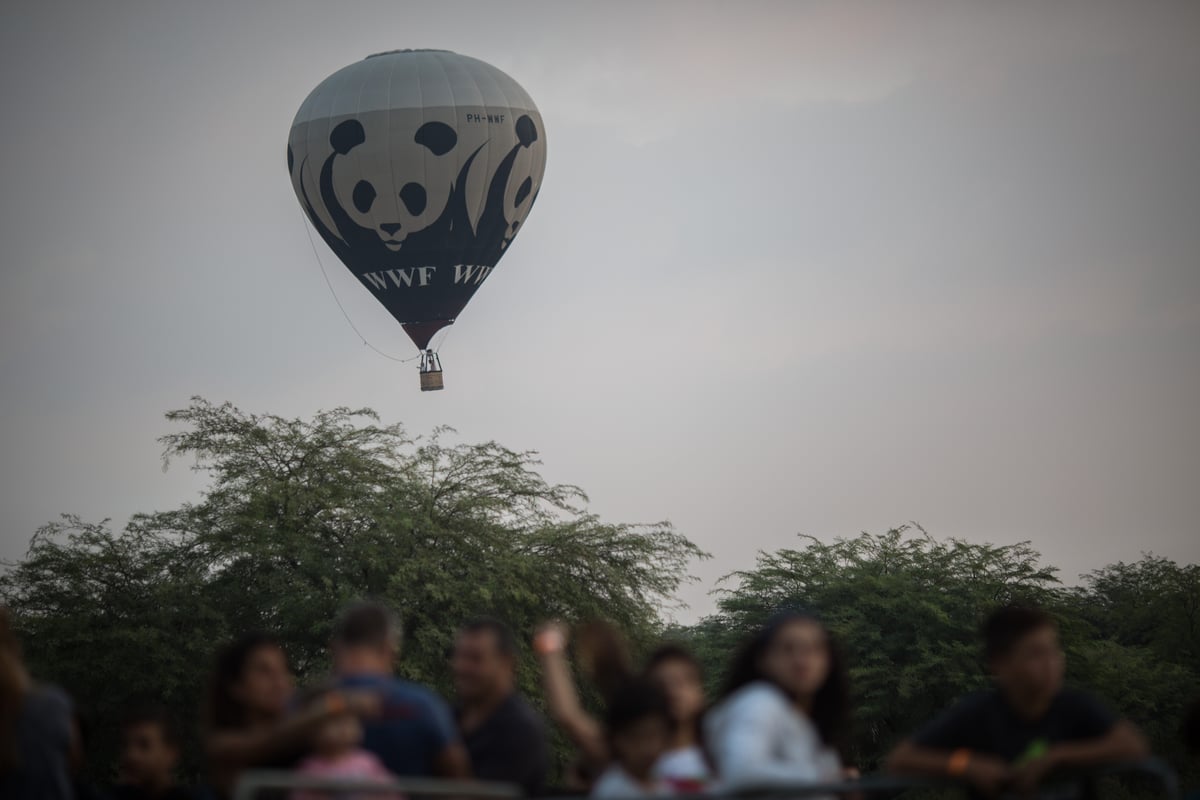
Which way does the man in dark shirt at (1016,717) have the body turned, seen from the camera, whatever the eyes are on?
toward the camera

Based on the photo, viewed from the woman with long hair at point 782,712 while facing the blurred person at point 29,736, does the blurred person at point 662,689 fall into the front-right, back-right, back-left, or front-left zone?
front-right

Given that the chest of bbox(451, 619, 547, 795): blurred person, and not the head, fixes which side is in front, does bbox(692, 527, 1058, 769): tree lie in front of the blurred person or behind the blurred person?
behind

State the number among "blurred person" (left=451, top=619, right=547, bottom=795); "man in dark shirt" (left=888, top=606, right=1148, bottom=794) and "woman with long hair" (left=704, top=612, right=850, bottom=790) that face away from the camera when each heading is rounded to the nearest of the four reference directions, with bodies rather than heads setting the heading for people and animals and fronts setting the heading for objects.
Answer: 0

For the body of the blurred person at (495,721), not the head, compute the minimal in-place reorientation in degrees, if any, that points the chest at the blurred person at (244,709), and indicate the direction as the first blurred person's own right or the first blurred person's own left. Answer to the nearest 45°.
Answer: approximately 45° to the first blurred person's own right

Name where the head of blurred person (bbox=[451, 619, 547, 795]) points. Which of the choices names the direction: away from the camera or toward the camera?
toward the camera

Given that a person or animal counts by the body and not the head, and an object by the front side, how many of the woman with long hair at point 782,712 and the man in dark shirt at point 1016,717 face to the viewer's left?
0

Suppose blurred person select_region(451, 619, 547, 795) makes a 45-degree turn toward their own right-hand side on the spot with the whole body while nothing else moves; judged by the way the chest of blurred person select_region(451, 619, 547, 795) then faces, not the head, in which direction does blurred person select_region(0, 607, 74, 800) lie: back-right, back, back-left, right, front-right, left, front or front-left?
front

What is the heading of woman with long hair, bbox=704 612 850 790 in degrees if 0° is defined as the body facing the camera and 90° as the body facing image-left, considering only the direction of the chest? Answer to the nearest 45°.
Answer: approximately 315°

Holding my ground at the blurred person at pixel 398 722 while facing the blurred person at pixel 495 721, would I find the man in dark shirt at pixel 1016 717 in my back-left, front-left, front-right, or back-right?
front-right

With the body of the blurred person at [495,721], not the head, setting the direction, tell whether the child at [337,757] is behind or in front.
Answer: in front
